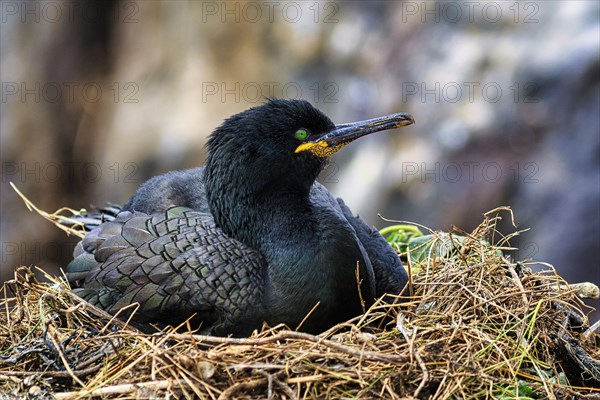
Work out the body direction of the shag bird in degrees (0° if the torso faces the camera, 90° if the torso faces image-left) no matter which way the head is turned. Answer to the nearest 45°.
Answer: approximately 315°
